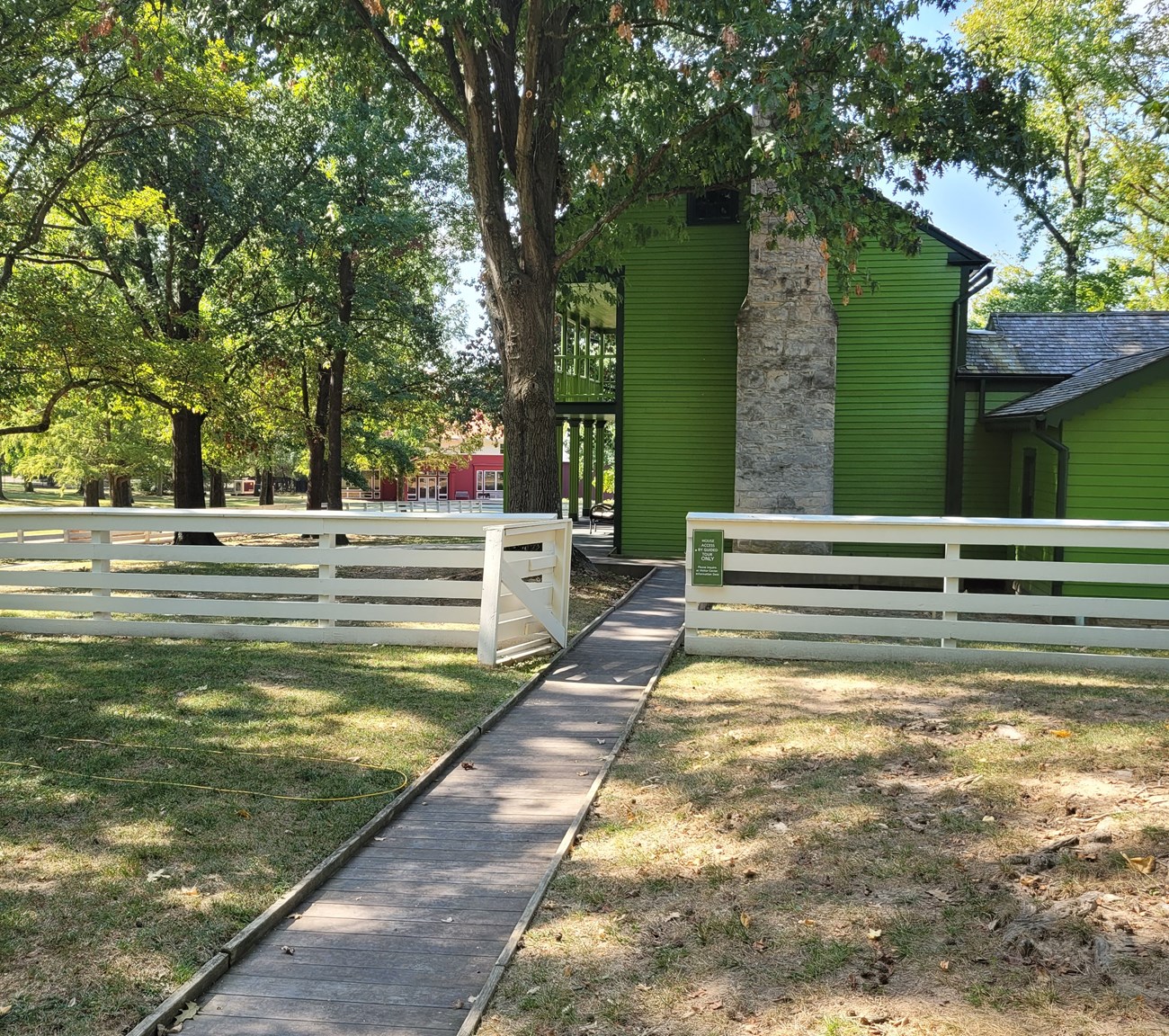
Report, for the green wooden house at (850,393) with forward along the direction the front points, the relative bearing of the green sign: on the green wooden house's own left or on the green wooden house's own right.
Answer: on the green wooden house's own left

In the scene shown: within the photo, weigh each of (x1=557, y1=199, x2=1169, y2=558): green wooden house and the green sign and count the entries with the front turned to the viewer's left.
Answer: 1

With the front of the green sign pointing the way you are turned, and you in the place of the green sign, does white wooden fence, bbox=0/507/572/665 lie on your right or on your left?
on your right

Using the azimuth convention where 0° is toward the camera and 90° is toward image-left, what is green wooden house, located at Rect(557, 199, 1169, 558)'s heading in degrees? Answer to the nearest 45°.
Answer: approximately 90°

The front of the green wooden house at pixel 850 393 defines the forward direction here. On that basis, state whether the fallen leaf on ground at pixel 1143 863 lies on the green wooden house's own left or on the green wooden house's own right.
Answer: on the green wooden house's own left

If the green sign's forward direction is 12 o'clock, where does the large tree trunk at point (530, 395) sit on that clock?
The large tree trunk is roughly at 5 o'clock from the green sign.

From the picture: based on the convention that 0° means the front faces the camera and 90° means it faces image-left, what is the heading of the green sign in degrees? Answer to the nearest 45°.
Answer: approximately 0°

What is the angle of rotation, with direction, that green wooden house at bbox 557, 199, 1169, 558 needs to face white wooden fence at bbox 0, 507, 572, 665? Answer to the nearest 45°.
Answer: approximately 45° to its left

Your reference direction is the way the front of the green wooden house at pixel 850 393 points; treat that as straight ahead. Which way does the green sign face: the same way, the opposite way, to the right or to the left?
to the left
